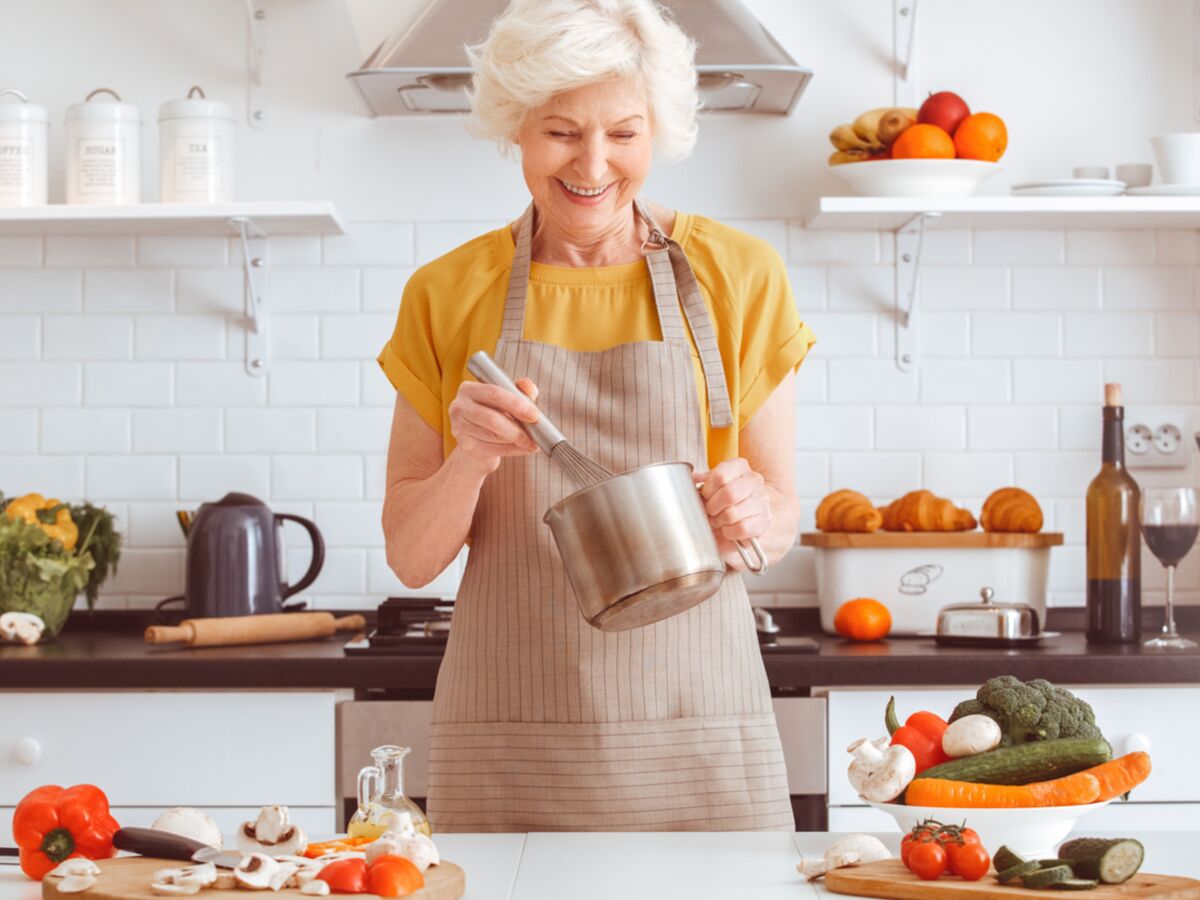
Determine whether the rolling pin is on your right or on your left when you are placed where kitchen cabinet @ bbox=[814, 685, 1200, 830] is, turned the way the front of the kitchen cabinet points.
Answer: on your right

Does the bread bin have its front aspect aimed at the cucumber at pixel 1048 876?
yes

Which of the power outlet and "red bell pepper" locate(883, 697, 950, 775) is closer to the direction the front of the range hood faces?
the red bell pepper

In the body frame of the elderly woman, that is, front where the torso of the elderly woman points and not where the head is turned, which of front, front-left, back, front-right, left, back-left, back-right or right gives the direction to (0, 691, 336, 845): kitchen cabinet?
back-right

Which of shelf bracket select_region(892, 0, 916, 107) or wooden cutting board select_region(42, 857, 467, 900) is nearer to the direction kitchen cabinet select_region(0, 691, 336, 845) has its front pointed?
the wooden cutting board

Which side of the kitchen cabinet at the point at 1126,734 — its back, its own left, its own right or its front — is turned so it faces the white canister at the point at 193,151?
right

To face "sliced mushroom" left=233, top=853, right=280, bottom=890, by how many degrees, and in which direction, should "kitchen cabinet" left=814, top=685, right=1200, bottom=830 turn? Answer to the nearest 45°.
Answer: approximately 45° to its right

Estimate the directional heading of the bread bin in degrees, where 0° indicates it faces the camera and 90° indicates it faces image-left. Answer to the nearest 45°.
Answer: approximately 0°
